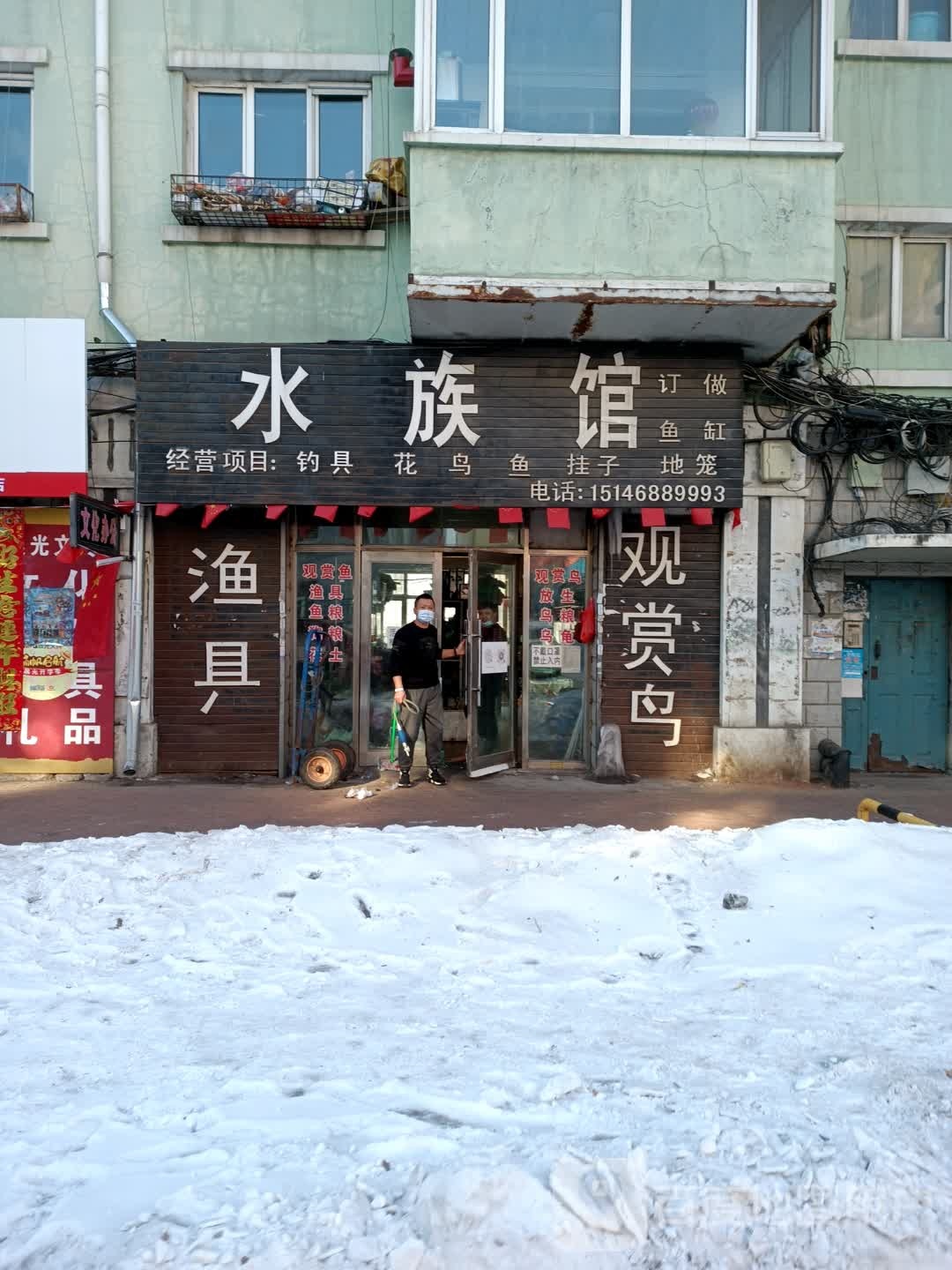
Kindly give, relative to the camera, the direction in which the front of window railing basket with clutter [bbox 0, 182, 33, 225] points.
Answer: facing the viewer

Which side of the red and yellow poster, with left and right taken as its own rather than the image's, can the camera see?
front

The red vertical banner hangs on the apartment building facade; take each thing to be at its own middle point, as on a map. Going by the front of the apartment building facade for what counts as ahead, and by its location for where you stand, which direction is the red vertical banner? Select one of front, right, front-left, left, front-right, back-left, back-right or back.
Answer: right

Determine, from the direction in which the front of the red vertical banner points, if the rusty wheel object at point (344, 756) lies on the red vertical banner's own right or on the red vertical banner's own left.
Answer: on the red vertical banner's own left

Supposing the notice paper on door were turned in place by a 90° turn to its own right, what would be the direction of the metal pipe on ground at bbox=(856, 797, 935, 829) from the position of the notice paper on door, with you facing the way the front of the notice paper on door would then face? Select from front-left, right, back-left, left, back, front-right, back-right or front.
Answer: back-left

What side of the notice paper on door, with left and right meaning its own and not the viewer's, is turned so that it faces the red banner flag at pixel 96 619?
right

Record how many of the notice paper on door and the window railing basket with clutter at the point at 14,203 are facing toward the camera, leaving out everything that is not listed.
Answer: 2

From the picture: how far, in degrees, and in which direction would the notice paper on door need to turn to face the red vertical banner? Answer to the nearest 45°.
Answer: approximately 90° to its right

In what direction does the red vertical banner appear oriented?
toward the camera
